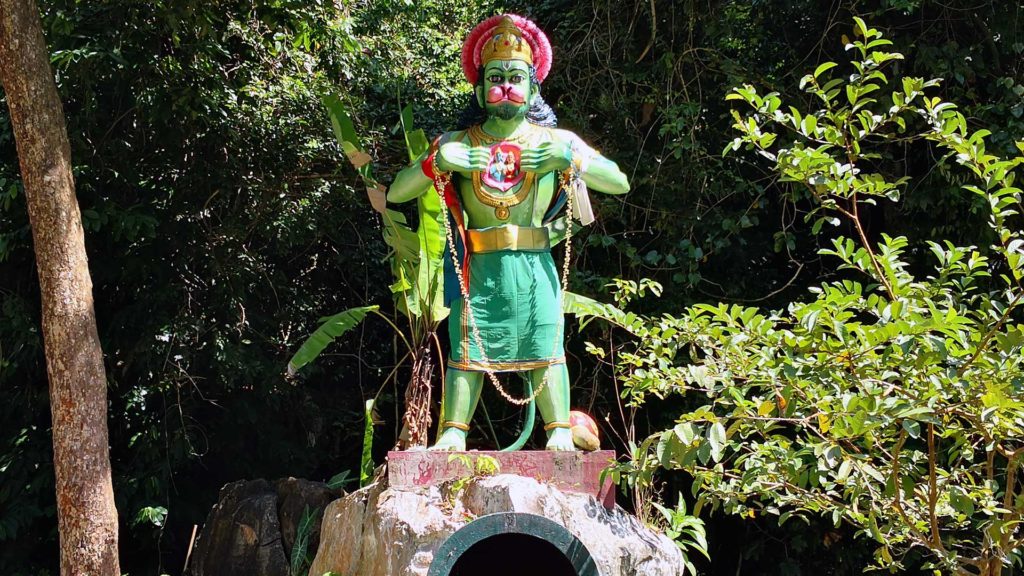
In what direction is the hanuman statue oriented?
toward the camera

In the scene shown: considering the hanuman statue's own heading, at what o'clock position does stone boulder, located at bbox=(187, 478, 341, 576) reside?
The stone boulder is roughly at 4 o'clock from the hanuman statue.
